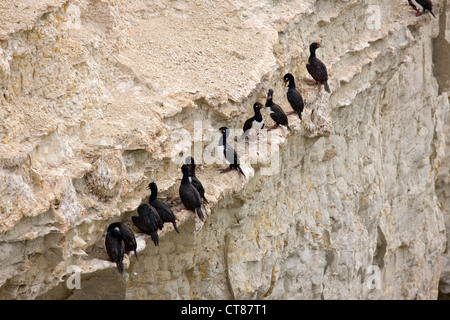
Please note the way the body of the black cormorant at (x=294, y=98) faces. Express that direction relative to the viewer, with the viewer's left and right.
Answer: facing to the left of the viewer

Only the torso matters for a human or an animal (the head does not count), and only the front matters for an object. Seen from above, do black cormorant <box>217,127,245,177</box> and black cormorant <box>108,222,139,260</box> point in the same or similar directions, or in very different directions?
same or similar directions

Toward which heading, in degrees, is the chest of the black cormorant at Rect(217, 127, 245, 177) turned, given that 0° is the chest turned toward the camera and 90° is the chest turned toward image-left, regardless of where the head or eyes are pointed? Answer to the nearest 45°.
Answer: approximately 90°
